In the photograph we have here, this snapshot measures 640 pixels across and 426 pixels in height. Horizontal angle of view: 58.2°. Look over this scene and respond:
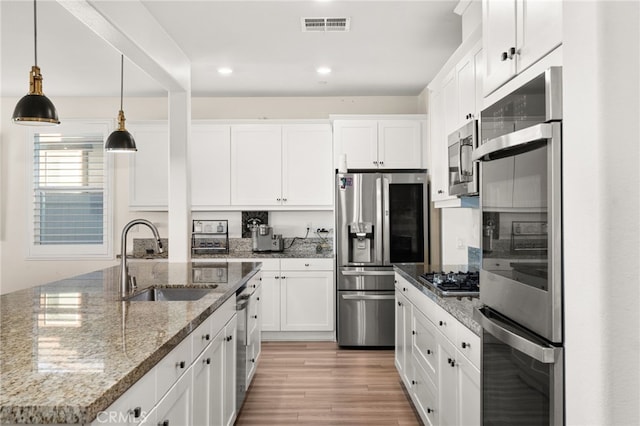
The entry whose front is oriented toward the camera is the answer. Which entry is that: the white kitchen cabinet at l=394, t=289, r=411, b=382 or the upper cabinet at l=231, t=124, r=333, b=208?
the upper cabinet

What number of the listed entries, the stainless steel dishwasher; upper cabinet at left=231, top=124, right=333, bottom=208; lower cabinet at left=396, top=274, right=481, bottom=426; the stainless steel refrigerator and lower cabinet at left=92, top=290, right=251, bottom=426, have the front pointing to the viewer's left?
1

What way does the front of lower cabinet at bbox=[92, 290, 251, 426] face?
to the viewer's right

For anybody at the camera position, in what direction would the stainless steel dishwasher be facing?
facing to the right of the viewer

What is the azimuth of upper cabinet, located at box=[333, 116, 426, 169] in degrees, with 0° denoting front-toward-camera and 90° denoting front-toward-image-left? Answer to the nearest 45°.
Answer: approximately 0°

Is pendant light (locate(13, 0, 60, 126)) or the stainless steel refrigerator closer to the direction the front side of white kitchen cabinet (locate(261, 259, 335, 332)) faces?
the pendant light

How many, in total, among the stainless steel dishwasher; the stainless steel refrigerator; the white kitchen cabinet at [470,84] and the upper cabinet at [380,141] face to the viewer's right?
1

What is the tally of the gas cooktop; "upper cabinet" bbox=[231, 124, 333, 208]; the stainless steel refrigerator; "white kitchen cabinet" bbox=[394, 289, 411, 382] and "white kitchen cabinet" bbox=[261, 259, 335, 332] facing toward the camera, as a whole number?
3

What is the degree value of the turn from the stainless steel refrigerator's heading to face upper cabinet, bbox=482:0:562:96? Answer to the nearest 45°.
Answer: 0° — it already faces it

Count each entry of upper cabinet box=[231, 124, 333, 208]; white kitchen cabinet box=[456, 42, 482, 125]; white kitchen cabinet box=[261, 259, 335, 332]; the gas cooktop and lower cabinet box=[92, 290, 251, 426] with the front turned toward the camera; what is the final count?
2

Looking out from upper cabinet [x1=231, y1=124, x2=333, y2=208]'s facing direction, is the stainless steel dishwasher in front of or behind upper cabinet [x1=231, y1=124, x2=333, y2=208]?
in front

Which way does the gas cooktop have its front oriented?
to the viewer's left

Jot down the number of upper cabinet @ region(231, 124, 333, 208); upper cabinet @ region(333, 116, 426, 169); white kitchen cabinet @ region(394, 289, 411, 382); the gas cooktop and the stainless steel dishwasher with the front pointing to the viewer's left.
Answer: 2

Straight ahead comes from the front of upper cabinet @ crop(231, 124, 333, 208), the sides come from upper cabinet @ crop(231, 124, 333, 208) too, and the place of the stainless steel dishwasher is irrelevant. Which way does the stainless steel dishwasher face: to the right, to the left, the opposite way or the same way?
to the left

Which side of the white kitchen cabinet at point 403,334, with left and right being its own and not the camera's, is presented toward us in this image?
left

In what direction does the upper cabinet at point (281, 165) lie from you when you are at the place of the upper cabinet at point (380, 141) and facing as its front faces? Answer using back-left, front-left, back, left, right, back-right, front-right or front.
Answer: right

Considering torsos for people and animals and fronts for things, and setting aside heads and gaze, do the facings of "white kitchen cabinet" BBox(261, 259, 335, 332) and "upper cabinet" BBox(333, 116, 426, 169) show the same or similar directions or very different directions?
same or similar directions
